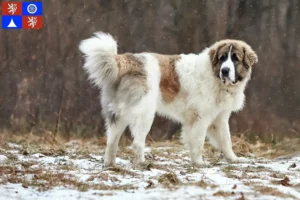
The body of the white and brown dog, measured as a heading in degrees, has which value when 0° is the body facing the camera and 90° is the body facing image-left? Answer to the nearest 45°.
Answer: approximately 270°
